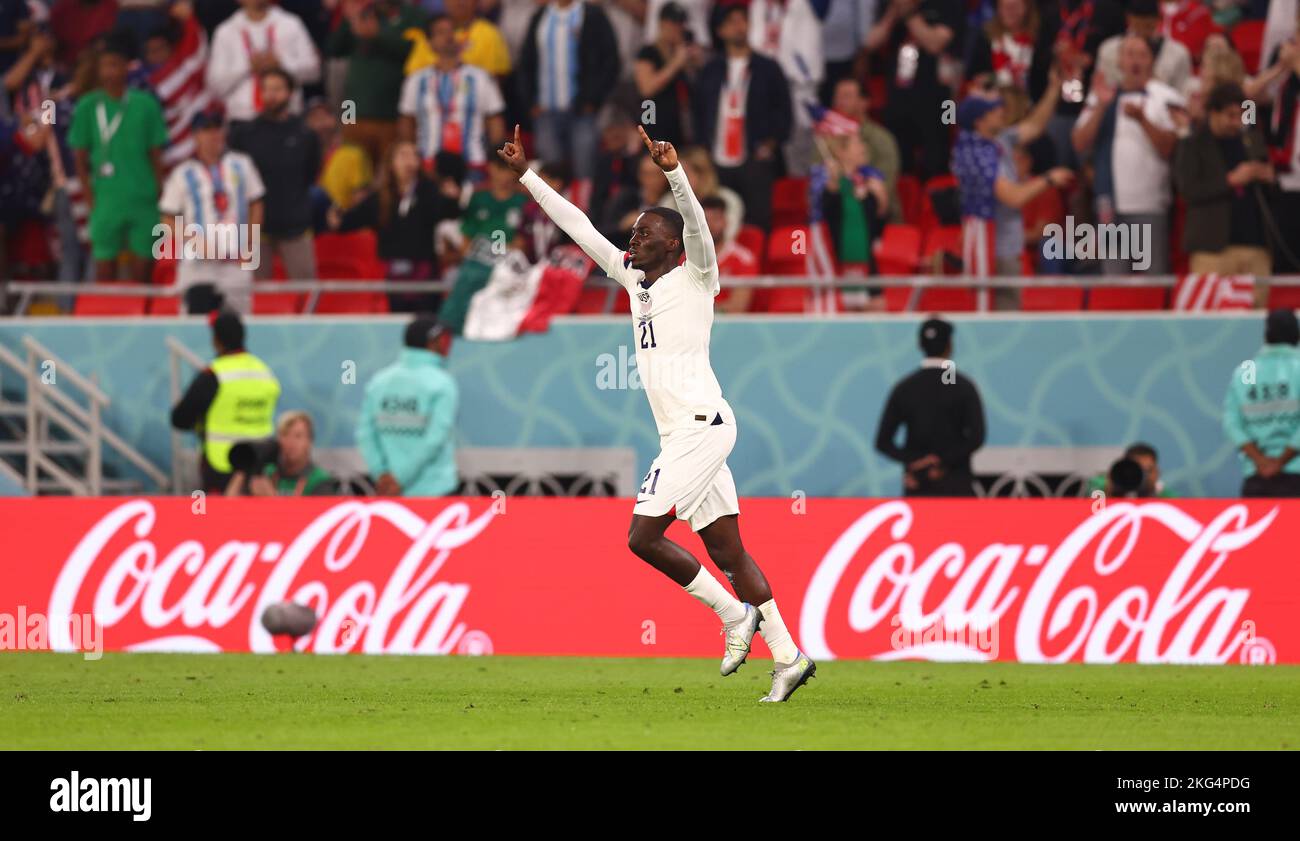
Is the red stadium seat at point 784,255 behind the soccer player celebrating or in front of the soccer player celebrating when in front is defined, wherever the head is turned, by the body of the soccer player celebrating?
behind

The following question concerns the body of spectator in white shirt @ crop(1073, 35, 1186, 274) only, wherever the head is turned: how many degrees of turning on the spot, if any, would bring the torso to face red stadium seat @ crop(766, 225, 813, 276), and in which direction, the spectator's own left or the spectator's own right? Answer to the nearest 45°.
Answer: approximately 90° to the spectator's own right

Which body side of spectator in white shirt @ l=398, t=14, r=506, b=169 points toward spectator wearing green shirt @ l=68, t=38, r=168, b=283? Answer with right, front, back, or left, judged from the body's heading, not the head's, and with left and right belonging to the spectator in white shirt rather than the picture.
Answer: right

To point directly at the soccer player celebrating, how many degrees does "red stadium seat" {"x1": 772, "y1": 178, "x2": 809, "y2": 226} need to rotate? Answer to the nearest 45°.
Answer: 0° — it already faces them

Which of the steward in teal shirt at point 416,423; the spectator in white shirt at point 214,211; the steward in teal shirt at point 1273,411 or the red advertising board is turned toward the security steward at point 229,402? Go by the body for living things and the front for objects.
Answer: the spectator in white shirt

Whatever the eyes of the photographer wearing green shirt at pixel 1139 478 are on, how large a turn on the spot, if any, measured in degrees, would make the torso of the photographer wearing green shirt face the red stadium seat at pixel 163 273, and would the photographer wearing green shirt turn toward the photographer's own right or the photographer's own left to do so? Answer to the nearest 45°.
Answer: approximately 90° to the photographer's own right

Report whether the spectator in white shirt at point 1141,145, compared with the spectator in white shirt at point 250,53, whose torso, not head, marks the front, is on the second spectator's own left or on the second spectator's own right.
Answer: on the second spectator's own left

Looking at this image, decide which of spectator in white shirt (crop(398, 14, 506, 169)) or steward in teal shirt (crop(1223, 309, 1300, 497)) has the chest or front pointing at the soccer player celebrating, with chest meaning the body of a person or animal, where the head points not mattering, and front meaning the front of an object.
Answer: the spectator in white shirt
